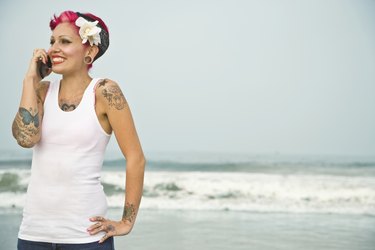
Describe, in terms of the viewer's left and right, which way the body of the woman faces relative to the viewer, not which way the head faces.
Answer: facing the viewer and to the left of the viewer

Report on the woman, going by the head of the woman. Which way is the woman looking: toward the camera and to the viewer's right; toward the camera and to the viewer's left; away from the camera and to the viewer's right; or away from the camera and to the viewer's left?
toward the camera and to the viewer's left
